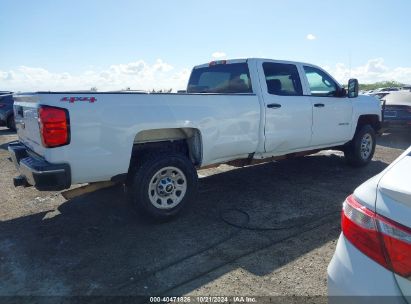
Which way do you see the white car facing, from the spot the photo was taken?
facing away from the viewer and to the right of the viewer

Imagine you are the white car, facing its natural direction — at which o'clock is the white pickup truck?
The white pickup truck is roughly at 9 o'clock from the white car.

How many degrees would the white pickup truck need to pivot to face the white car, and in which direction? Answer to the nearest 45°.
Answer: approximately 135° to its right
